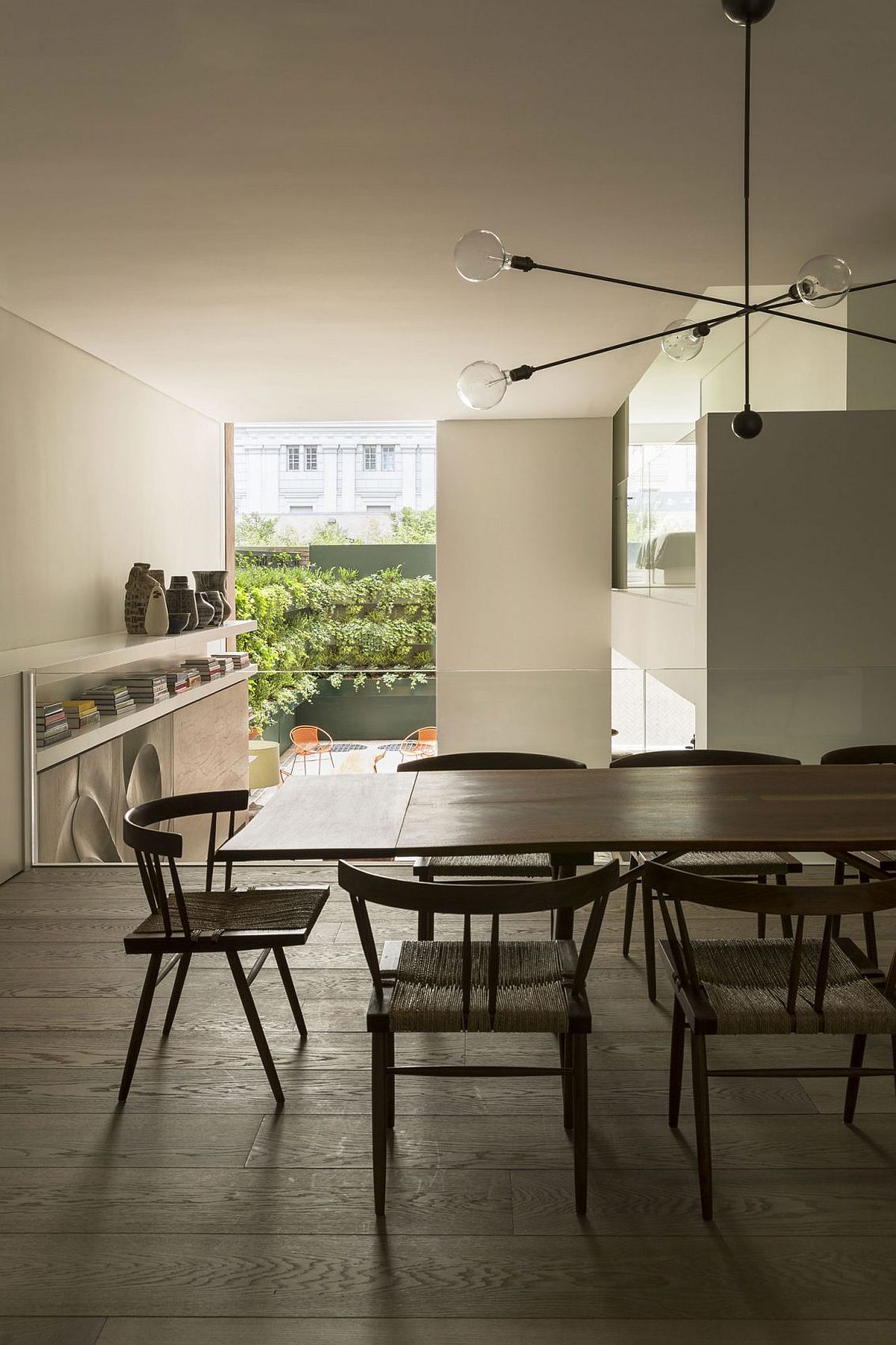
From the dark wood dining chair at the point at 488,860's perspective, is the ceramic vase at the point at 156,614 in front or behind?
behind

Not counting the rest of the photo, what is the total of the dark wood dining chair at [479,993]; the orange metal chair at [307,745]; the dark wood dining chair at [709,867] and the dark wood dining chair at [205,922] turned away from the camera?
1

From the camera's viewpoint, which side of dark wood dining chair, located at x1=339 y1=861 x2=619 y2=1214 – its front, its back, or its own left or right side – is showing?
back

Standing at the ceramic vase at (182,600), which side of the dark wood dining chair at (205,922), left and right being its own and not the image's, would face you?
left

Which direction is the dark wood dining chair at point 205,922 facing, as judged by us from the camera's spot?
facing to the right of the viewer

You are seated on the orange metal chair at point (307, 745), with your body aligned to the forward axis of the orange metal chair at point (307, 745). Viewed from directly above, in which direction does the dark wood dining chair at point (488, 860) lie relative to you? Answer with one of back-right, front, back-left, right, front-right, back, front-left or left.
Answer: front-right

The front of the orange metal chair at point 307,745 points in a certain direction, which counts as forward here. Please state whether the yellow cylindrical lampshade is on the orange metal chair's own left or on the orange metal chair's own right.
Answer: on the orange metal chair's own right

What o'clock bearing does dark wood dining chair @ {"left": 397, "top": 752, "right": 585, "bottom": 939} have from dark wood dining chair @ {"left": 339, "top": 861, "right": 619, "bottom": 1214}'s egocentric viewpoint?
dark wood dining chair @ {"left": 397, "top": 752, "right": 585, "bottom": 939} is roughly at 12 o'clock from dark wood dining chair @ {"left": 339, "top": 861, "right": 619, "bottom": 1214}.

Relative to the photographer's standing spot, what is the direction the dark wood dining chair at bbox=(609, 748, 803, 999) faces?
facing the viewer

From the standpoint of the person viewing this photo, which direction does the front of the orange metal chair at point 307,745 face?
facing the viewer and to the right of the viewer

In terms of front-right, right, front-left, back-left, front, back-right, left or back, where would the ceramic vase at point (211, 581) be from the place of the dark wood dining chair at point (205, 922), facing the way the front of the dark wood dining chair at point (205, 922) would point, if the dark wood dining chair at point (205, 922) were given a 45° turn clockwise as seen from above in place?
back-left
